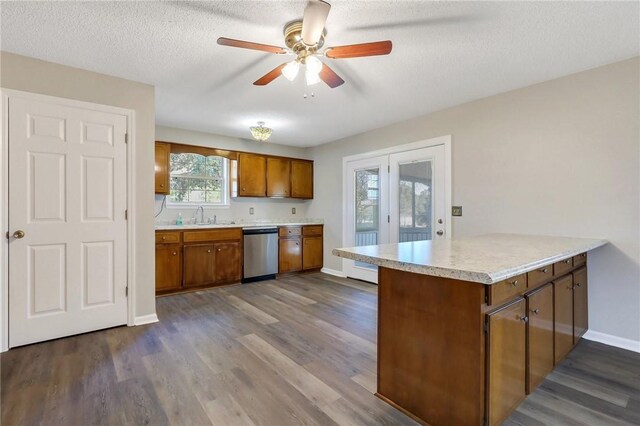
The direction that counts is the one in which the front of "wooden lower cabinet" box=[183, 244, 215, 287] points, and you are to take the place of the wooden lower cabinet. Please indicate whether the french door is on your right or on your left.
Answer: on your left

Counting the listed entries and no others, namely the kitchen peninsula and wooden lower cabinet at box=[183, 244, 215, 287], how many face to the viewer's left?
0

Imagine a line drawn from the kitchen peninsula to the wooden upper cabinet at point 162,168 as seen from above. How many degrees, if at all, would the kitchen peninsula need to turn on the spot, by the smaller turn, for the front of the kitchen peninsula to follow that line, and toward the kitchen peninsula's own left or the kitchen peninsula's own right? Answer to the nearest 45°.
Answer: approximately 135° to the kitchen peninsula's own right

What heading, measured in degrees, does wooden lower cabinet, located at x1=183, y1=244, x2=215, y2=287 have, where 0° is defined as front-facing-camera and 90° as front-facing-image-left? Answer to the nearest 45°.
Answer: approximately 0°

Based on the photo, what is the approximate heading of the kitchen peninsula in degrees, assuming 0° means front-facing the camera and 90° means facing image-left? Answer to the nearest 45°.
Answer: approximately 315°

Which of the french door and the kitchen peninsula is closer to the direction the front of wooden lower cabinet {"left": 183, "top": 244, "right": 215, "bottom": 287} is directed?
the kitchen peninsula

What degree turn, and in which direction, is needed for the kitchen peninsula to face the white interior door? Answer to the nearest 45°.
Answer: approximately 135° to its right

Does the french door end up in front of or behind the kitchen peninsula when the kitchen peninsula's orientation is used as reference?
behind
